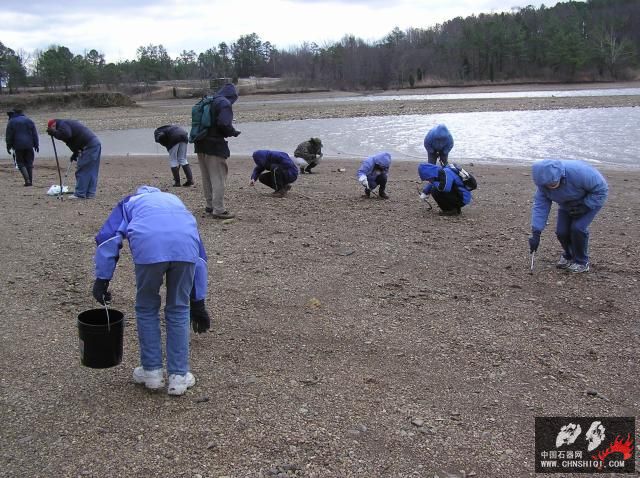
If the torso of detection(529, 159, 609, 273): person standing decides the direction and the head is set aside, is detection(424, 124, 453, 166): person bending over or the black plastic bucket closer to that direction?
the black plastic bucket

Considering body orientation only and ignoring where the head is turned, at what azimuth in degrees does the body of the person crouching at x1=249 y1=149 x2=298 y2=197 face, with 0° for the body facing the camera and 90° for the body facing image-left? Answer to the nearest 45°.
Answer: approximately 90°

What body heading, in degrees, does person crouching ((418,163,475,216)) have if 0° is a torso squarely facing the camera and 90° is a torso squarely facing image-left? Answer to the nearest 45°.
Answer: approximately 45°

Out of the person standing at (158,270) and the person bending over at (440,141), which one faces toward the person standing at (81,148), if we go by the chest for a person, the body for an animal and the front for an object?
the person standing at (158,270)

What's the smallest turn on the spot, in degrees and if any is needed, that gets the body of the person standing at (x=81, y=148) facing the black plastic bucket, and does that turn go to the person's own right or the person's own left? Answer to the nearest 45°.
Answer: approximately 90° to the person's own left

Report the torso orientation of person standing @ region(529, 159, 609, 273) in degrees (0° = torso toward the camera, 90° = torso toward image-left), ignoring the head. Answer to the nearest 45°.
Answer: approximately 45°

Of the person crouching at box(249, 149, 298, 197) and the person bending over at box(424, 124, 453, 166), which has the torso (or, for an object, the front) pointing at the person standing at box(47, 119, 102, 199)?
the person crouching

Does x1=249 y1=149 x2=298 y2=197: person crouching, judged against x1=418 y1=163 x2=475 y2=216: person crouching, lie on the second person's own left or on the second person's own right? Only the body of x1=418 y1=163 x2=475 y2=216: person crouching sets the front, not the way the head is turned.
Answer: on the second person's own right

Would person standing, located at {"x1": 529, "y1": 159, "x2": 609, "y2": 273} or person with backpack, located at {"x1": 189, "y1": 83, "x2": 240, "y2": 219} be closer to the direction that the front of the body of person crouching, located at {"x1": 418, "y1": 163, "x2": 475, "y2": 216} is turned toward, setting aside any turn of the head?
the person with backpack

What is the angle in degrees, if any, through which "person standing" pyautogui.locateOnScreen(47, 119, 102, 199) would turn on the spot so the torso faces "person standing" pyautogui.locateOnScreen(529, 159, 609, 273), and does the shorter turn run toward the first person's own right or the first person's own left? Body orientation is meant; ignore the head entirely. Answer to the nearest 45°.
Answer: approximately 135° to the first person's own left
